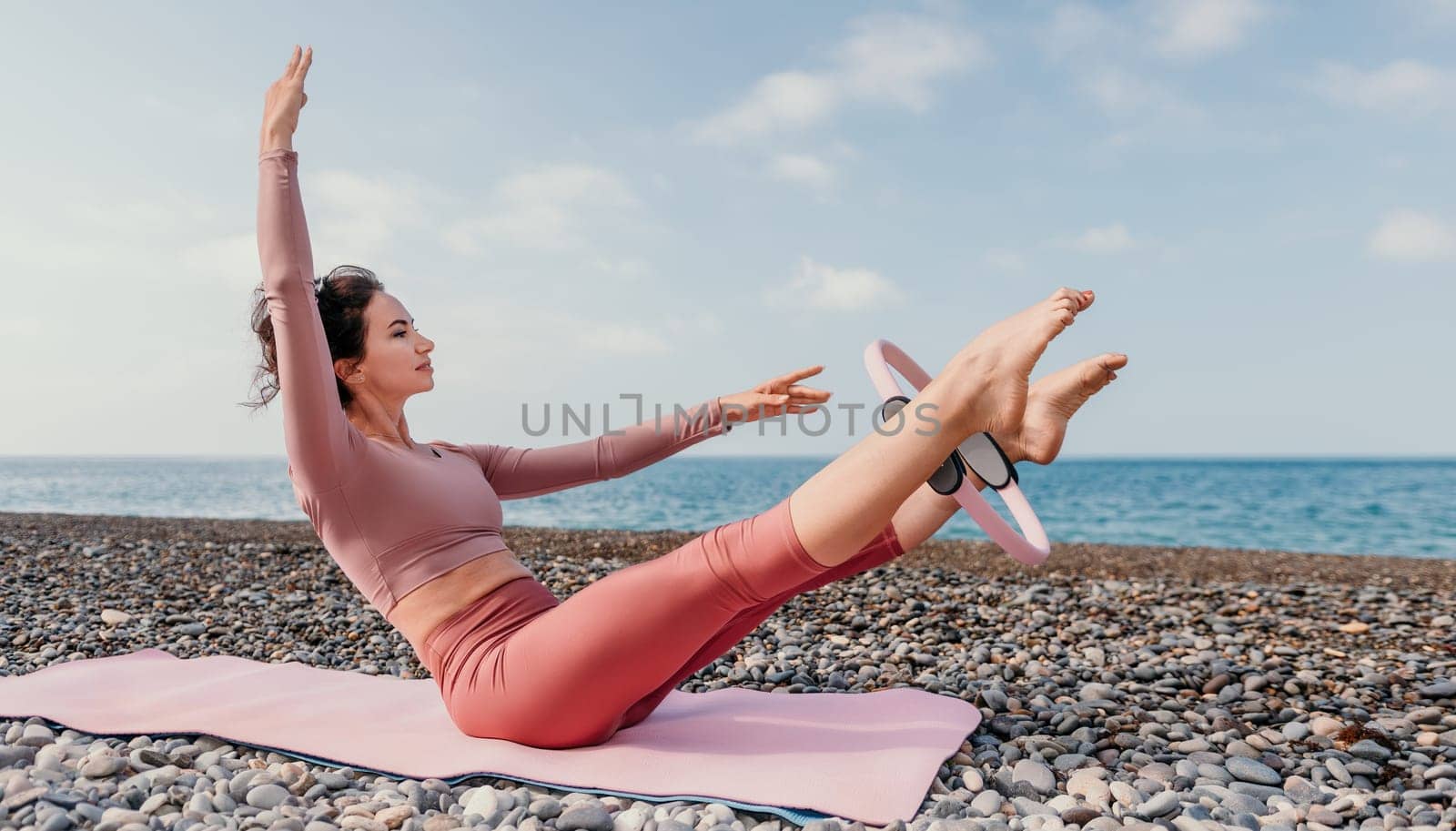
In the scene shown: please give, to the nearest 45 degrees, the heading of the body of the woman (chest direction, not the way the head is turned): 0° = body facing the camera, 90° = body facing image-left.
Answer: approximately 270°

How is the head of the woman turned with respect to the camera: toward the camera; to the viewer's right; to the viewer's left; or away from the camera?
to the viewer's right
